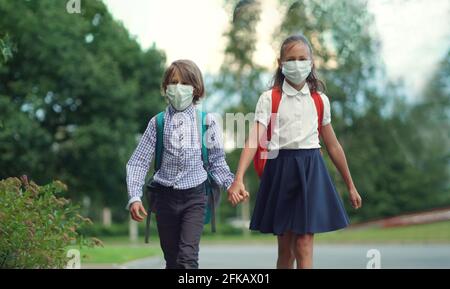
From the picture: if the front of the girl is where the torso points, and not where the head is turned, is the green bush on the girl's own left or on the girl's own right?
on the girl's own right

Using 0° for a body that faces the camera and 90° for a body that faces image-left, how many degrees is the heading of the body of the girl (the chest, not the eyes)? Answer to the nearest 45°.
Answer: approximately 0°
